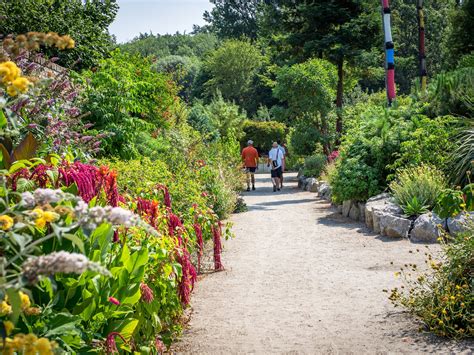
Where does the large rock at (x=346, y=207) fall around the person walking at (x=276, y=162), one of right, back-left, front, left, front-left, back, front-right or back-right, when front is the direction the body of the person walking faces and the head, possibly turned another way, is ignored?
back

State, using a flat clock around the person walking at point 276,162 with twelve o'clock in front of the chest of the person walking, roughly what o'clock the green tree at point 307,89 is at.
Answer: The green tree is roughly at 1 o'clock from the person walking.

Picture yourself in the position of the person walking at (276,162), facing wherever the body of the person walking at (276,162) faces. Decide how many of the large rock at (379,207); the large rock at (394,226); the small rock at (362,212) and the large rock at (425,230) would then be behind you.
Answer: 4

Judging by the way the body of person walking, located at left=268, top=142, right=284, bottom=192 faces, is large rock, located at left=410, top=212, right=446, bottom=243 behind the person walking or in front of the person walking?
behind

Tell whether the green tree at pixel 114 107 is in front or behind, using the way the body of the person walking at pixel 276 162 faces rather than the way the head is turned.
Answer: behind

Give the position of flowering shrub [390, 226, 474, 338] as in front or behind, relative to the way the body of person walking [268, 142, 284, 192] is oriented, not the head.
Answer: behind
